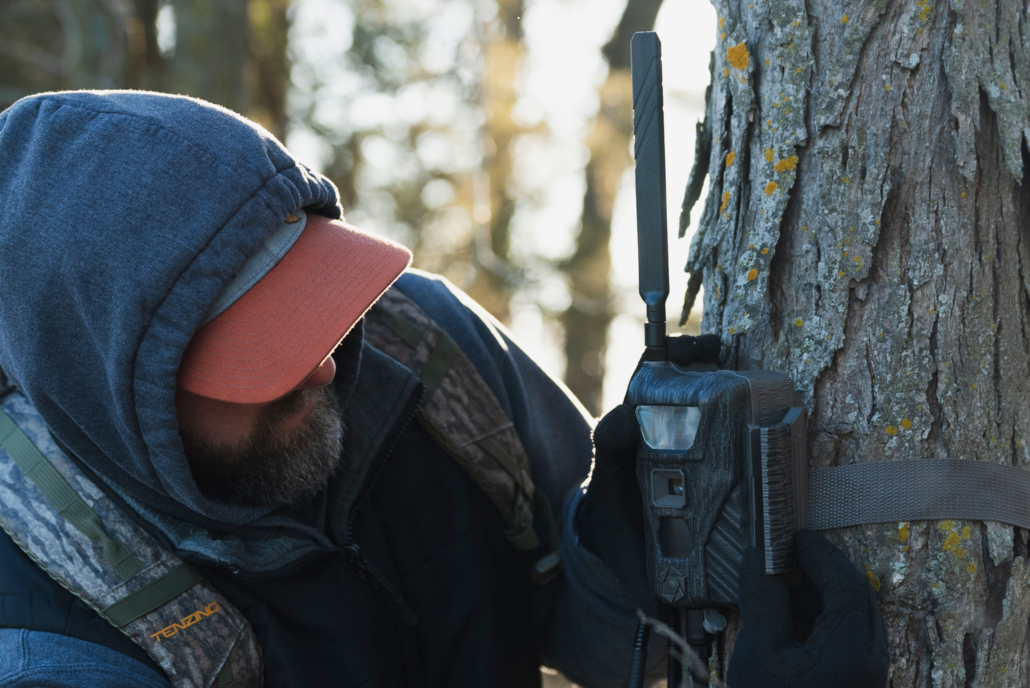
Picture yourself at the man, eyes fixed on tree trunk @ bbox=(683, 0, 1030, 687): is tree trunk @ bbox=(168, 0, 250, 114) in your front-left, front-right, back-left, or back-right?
back-left

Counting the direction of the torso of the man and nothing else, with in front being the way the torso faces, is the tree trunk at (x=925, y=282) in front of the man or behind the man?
in front

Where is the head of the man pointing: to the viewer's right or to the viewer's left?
to the viewer's right

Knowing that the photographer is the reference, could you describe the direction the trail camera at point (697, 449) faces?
facing the viewer and to the left of the viewer

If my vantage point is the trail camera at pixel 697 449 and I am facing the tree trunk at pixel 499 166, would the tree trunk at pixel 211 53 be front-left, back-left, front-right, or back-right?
front-left

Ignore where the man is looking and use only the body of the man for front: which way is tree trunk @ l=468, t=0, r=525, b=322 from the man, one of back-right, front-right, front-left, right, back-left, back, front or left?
back-left

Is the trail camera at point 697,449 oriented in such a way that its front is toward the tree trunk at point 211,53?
no

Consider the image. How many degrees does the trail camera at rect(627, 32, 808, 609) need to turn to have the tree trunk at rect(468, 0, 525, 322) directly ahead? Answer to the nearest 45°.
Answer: approximately 135° to its right
